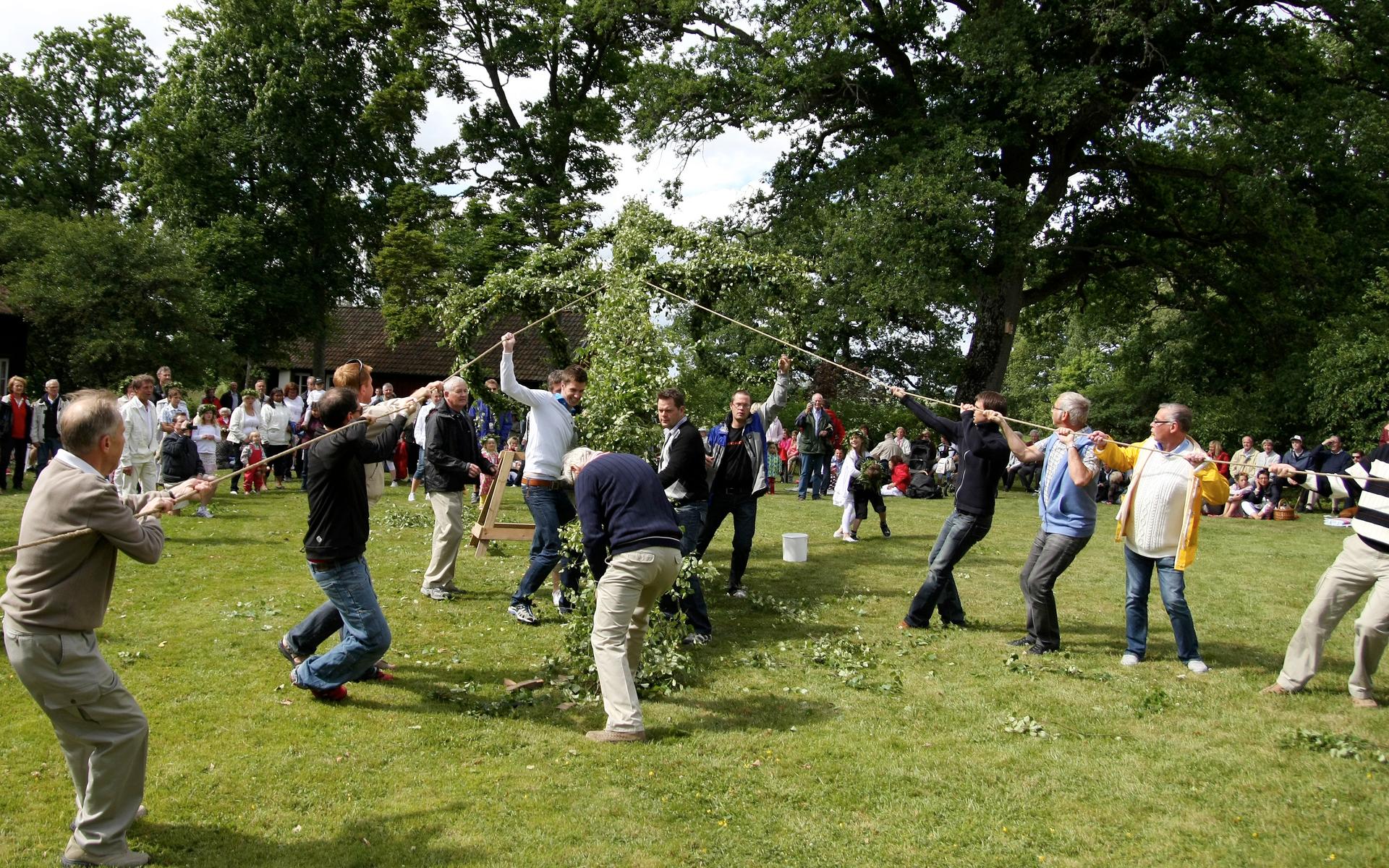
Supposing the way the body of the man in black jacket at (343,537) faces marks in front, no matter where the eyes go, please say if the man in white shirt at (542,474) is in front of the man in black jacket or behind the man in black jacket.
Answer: in front

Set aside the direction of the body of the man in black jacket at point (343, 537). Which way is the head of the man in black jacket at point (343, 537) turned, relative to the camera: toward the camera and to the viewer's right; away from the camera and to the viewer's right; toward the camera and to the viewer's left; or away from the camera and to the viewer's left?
away from the camera and to the viewer's right

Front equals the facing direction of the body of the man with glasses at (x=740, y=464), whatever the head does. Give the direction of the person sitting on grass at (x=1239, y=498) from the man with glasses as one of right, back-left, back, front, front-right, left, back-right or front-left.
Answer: back-left

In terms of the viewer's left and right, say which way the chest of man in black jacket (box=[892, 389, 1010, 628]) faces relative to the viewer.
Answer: facing to the left of the viewer

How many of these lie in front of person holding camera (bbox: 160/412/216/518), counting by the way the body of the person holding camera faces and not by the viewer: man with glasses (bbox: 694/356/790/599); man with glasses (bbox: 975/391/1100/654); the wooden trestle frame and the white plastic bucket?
4

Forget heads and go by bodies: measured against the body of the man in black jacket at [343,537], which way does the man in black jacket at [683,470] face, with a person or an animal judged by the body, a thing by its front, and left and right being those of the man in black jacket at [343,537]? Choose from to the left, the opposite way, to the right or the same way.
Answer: the opposite way

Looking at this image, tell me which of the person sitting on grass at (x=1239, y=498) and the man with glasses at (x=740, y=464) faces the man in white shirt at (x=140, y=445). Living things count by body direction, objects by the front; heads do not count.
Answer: the person sitting on grass

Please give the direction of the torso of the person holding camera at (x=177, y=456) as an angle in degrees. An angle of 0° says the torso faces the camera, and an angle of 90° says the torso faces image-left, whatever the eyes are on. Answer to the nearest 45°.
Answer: approximately 315°

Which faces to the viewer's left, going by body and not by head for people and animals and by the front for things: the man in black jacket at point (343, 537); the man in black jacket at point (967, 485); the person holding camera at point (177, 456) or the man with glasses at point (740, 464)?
the man in black jacket at point (967, 485)

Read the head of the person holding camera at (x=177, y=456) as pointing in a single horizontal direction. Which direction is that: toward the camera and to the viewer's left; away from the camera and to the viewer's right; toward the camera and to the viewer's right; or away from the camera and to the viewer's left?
toward the camera and to the viewer's right

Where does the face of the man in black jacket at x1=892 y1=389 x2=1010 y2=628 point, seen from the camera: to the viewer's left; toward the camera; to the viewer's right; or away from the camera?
to the viewer's left

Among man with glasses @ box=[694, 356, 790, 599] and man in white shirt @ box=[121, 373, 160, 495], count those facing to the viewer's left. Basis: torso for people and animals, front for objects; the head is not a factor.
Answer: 0

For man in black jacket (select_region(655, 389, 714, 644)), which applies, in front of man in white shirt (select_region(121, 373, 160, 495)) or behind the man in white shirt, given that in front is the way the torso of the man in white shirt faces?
in front

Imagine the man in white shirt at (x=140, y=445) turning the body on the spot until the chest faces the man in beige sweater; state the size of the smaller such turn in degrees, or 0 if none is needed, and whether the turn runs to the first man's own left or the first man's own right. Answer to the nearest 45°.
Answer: approximately 45° to the first man's own right
